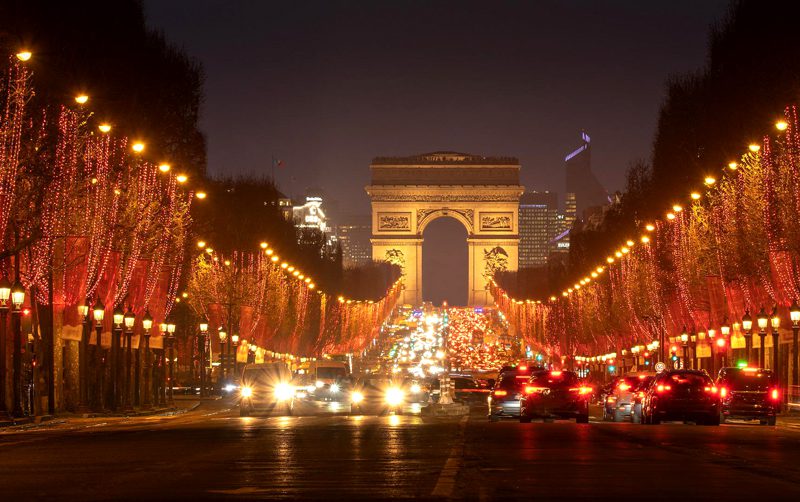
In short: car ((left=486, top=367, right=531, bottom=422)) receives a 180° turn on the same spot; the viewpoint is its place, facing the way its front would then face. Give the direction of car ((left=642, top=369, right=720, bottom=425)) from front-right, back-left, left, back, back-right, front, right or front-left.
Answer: front-left

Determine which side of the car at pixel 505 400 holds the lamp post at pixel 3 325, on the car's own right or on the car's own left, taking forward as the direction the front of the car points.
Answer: on the car's own left

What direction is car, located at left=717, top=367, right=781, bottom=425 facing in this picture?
away from the camera

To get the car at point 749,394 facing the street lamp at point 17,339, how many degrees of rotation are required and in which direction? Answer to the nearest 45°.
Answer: approximately 135° to its left

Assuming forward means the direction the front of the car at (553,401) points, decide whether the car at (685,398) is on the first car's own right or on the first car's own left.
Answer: on the first car's own right

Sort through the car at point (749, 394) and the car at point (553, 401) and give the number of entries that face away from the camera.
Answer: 2

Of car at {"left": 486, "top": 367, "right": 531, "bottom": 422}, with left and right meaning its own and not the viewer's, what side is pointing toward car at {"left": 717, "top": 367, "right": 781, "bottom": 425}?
right

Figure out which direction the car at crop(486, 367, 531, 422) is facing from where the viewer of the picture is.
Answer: facing away from the viewer

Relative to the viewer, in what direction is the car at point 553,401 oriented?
away from the camera

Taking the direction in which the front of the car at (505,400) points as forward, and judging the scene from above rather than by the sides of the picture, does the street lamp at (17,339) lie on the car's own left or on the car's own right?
on the car's own left

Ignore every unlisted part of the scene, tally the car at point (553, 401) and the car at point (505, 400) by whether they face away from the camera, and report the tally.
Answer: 2

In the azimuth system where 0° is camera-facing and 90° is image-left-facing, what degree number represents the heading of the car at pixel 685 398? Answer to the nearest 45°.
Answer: approximately 180°
